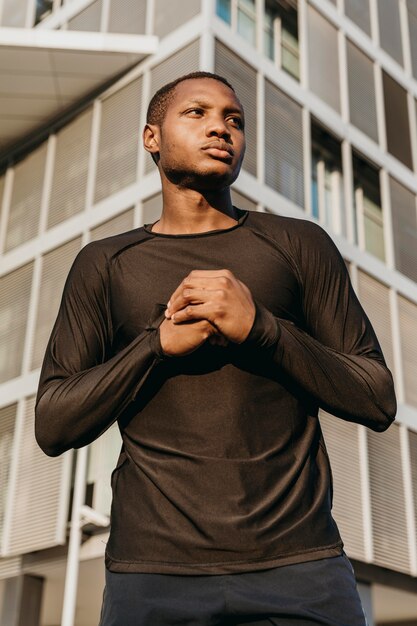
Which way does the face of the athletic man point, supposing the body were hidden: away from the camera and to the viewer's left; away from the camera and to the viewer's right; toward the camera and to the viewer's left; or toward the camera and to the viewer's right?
toward the camera and to the viewer's right

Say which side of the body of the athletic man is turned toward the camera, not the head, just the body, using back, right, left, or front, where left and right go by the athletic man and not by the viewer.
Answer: front

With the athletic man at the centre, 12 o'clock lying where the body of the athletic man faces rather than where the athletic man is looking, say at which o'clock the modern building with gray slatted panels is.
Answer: The modern building with gray slatted panels is roughly at 6 o'clock from the athletic man.
